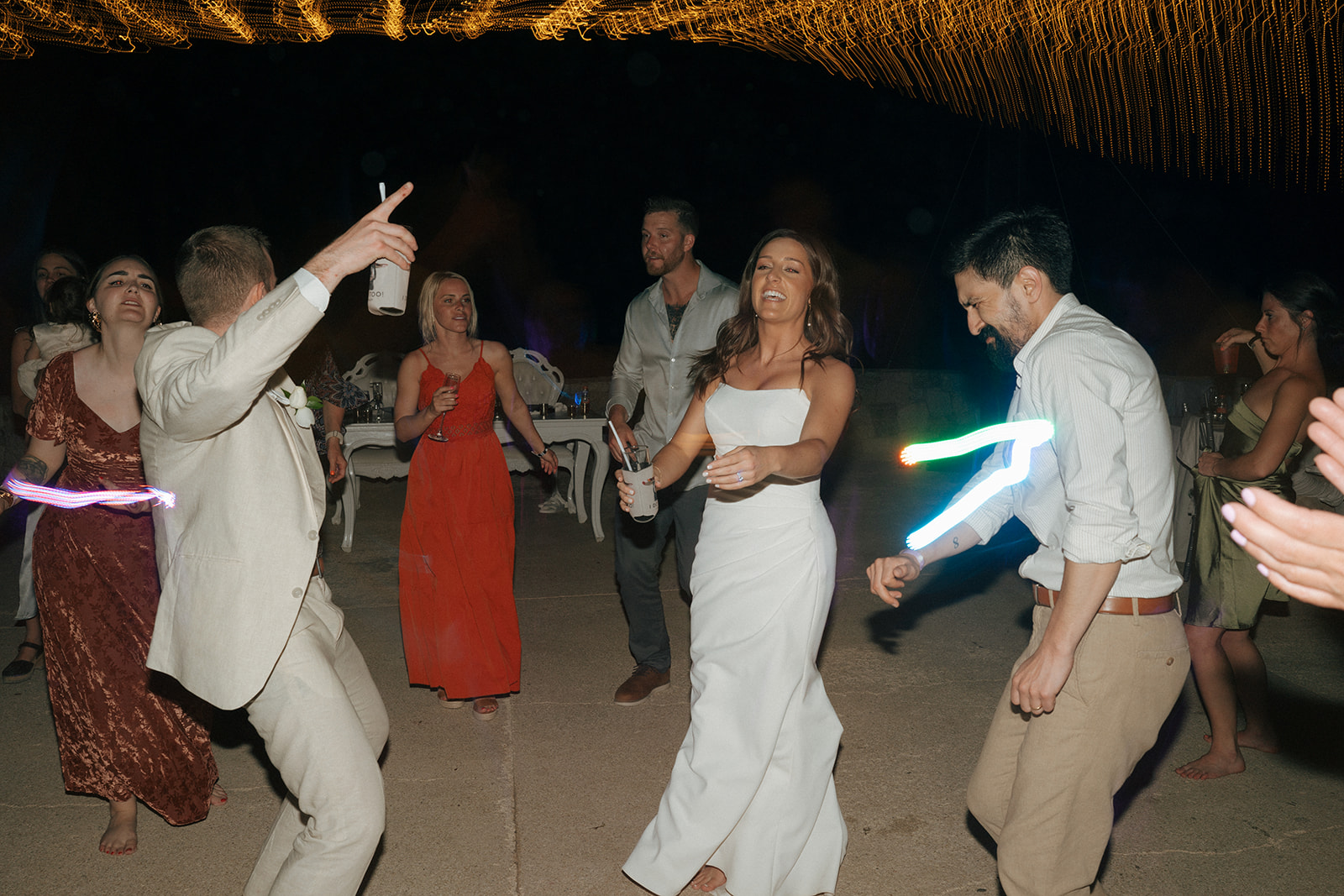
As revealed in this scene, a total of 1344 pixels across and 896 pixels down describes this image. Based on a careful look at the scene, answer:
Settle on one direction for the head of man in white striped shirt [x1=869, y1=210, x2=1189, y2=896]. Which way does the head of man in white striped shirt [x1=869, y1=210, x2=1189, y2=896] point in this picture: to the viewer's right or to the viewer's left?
to the viewer's left

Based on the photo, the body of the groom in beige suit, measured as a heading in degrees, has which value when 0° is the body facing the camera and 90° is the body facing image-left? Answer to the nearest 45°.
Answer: approximately 270°

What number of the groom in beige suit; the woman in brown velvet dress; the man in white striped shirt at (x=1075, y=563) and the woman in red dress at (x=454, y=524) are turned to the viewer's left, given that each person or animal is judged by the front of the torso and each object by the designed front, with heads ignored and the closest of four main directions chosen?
1

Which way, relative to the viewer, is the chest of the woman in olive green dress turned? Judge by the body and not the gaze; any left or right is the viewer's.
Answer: facing to the left of the viewer

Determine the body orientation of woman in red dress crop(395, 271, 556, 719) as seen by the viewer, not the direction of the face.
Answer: toward the camera

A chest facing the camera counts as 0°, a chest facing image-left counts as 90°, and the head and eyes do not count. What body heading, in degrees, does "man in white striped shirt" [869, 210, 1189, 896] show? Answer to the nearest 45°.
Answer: approximately 90°

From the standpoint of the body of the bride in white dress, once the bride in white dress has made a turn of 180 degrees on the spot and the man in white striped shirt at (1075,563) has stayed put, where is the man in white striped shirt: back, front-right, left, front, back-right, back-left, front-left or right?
right

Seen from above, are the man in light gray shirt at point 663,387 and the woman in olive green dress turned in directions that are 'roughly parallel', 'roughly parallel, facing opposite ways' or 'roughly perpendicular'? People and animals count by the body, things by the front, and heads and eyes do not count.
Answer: roughly perpendicular
